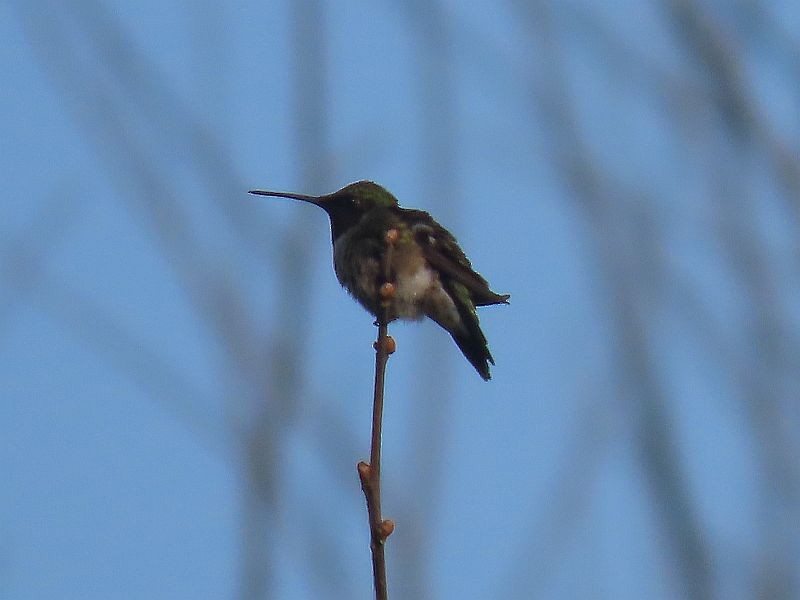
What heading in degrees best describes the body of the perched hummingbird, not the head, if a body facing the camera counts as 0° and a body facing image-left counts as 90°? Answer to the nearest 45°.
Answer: approximately 90°
